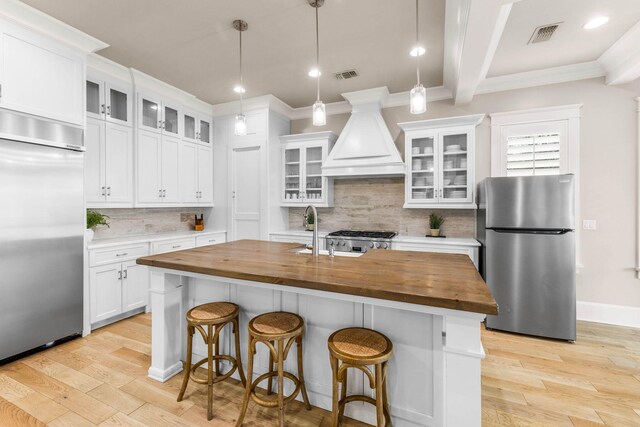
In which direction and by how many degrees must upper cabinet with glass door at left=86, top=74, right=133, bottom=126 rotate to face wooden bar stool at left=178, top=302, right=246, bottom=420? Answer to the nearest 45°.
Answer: approximately 45° to its right

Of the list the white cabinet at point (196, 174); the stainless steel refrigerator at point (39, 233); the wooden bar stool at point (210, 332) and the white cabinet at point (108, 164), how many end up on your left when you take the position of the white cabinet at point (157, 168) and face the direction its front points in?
1

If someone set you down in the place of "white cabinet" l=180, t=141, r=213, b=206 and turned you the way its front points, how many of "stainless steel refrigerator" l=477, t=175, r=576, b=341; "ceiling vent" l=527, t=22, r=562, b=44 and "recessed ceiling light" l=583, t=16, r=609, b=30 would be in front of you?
3

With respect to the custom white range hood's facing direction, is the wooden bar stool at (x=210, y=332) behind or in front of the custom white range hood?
in front

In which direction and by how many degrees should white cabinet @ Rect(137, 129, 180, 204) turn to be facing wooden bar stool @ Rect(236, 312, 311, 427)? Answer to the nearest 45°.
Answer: approximately 45° to its right

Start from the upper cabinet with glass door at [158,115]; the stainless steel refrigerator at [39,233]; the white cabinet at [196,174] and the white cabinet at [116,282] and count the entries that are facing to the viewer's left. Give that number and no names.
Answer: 0

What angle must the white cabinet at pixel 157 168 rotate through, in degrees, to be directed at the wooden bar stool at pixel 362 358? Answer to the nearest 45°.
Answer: approximately 45° to its right

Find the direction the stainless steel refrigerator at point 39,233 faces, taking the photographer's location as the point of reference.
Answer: facing the viewer and to the right of the viewer

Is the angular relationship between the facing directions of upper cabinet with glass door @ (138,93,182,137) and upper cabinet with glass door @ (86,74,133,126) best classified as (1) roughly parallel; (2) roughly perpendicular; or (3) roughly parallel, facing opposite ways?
roughly parallel

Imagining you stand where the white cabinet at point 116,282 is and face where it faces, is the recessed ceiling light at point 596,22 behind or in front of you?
in front

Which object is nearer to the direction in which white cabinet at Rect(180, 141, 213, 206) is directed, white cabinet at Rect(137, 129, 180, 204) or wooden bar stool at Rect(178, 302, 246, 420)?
the wooden bar stool

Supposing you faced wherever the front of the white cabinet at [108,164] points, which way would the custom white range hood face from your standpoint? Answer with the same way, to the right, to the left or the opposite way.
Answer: to the right

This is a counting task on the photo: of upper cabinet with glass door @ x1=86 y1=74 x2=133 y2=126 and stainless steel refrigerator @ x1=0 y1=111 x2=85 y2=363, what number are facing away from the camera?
0

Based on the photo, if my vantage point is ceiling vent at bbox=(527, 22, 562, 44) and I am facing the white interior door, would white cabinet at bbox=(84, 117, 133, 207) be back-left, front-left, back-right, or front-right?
front-left

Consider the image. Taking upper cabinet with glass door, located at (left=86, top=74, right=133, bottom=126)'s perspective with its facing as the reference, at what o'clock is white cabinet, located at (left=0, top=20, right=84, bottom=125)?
The white cabinet is roughly at 3 o'clock from the upper cabinet with glass door.

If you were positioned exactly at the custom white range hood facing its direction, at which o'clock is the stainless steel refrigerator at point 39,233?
The stainless steel refrigerator is roughly at 2 o'clock from the custom white range hood.

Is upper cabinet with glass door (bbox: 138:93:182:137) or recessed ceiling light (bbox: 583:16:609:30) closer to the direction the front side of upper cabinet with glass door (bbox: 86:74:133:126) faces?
the recessed ceiling light
